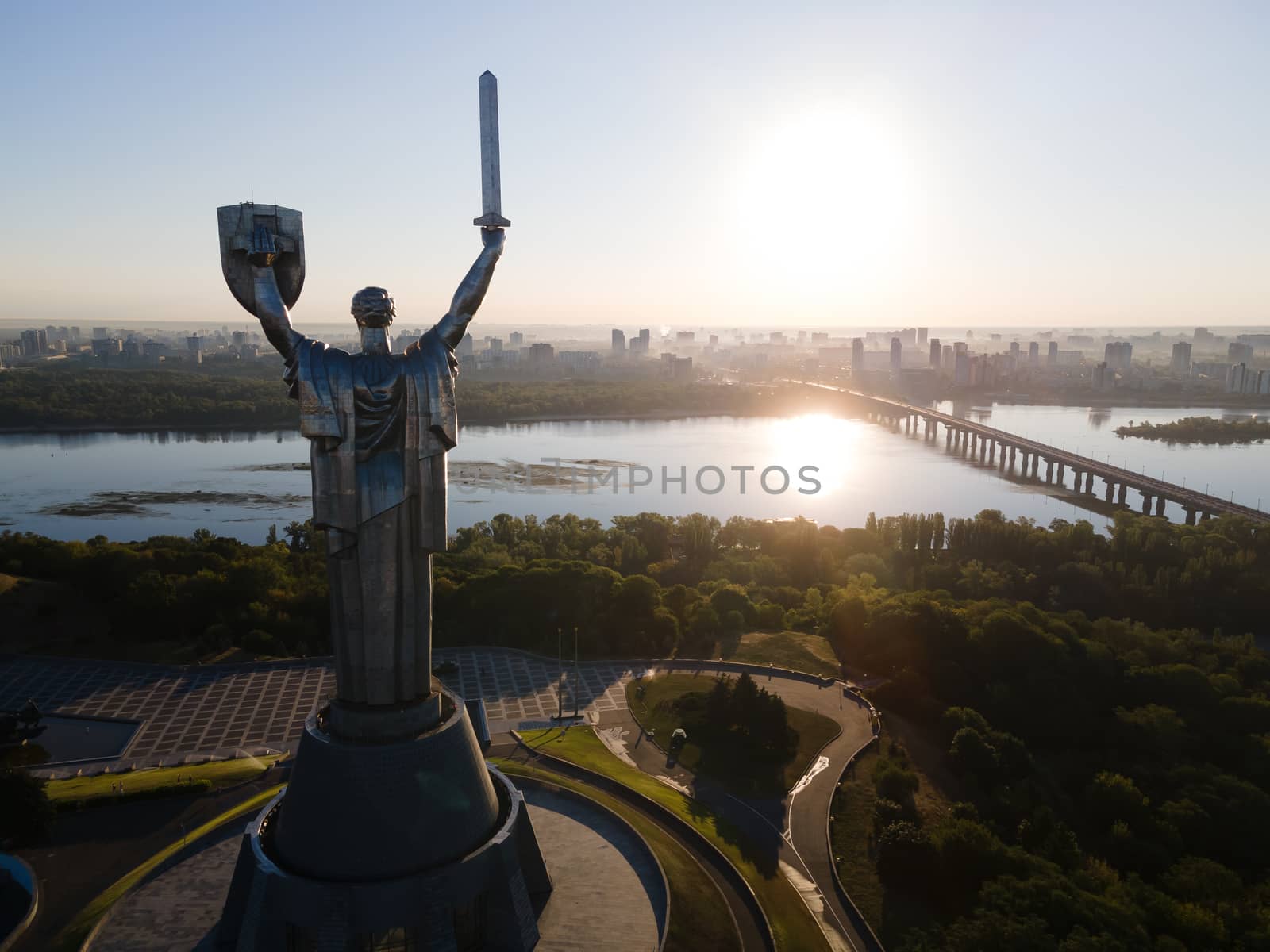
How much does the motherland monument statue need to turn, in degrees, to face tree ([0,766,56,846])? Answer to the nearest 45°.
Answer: approximately 45° to its left

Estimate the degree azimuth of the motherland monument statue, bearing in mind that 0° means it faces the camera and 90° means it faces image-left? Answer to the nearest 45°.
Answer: approximately 180°
